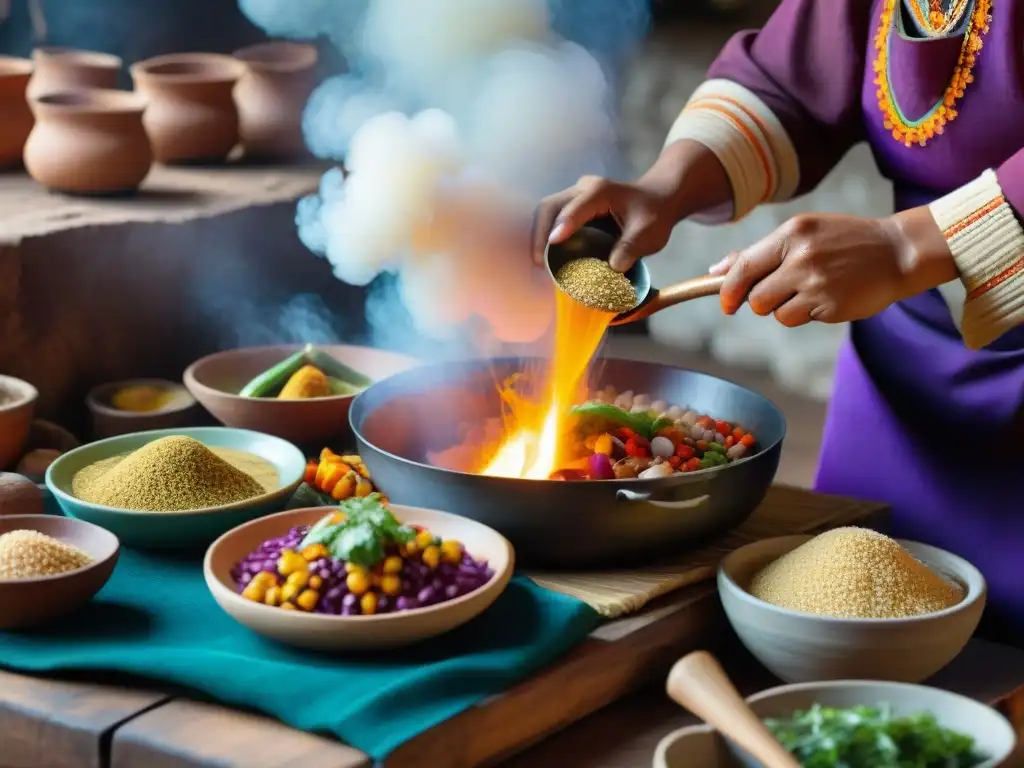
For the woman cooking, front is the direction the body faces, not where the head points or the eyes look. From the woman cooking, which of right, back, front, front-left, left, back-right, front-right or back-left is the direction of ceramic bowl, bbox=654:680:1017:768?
front-left

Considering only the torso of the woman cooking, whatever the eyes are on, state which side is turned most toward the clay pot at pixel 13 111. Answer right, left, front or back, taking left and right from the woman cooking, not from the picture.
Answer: right

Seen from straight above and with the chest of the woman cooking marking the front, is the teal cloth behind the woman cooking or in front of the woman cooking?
in front

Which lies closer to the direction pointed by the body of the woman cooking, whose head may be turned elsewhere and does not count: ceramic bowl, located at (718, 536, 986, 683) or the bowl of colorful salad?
the bowl of colorful salad

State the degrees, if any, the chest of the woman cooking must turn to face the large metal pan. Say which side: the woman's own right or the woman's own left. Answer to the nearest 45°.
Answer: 0° — they already face it

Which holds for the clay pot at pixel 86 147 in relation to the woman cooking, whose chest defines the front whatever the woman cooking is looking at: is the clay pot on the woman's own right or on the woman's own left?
on the woman's own right

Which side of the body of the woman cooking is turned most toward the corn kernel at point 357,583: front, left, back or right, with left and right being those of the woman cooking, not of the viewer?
front

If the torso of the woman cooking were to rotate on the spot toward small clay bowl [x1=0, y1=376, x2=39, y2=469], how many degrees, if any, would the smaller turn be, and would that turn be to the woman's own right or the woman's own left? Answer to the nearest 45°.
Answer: approximately 45° to the woman's own right

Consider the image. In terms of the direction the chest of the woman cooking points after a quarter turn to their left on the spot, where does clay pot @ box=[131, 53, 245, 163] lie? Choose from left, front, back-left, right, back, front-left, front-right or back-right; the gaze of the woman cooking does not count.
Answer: back

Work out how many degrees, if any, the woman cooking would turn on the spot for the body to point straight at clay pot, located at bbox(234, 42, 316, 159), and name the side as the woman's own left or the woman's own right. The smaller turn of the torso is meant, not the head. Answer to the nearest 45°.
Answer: approximately 90° to the woman's own right

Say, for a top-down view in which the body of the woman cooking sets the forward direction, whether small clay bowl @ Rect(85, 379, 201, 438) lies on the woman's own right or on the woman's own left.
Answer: on the woman's own right

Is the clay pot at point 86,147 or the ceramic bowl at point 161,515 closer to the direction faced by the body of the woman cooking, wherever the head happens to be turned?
the ceramic bowl

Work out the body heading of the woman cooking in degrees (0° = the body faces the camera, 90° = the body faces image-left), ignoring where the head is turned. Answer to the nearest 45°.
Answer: approximately 45°

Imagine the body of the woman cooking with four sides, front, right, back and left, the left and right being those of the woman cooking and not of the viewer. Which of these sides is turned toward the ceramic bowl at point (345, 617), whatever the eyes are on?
front
